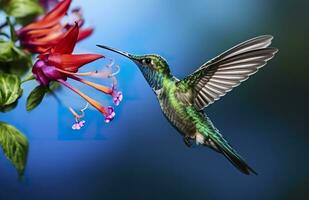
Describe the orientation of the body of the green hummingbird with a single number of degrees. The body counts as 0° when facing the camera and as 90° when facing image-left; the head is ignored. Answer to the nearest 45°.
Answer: approximately 90°
